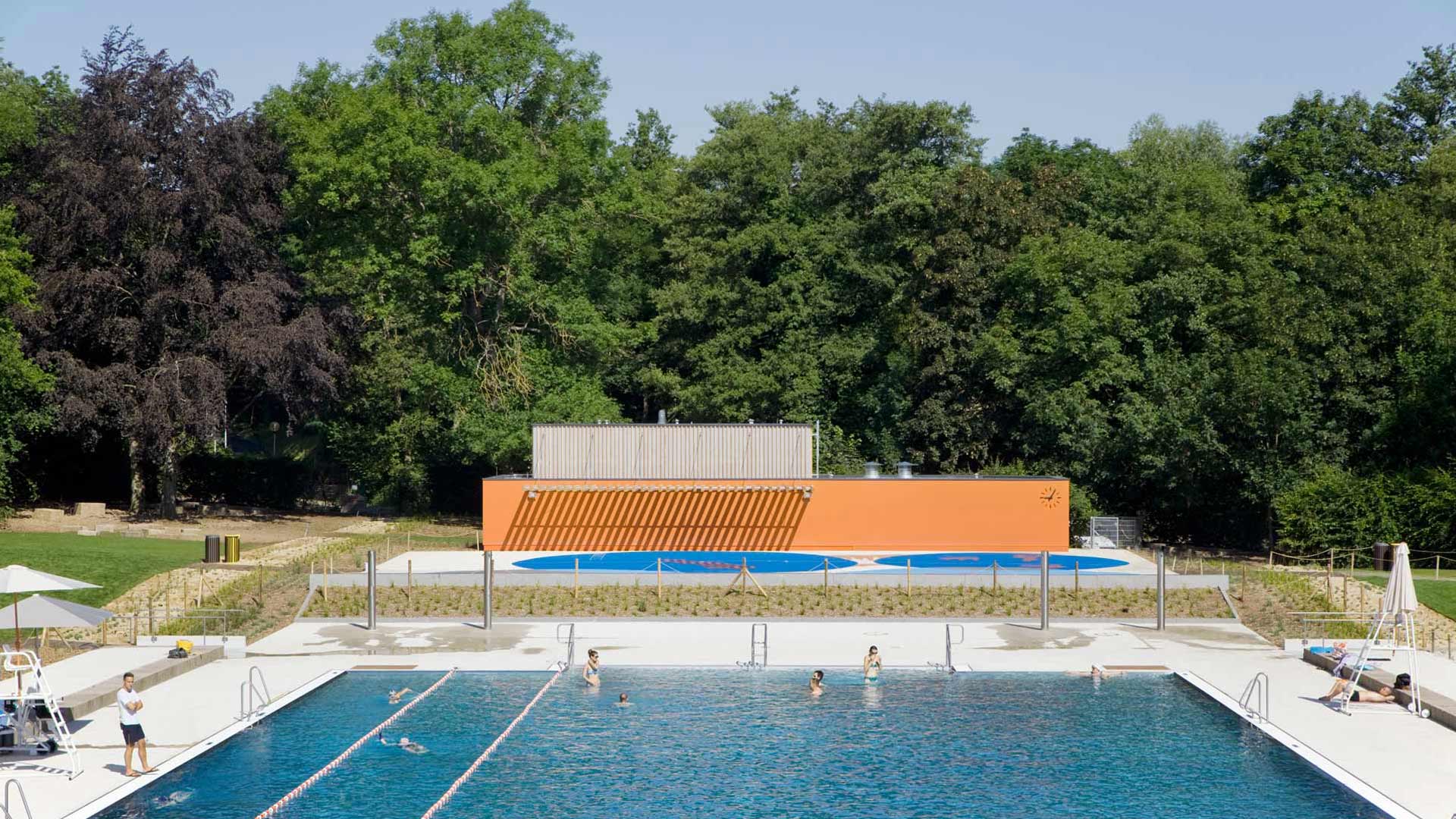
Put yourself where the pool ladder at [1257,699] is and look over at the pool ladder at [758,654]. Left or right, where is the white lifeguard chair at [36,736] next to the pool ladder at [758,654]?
left

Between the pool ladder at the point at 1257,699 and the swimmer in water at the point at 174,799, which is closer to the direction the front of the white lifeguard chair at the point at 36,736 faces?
the pool ladder

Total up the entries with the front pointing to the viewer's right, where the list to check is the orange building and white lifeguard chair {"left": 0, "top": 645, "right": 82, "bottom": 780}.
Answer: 1

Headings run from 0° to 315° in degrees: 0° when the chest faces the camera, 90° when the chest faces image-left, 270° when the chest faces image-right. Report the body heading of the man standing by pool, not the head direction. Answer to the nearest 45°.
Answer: approximately 315°

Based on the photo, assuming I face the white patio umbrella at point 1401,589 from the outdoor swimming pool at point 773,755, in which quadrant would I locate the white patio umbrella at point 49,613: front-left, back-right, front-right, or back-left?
back-left

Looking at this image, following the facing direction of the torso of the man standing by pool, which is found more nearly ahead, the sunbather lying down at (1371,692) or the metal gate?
the sunbather lying down

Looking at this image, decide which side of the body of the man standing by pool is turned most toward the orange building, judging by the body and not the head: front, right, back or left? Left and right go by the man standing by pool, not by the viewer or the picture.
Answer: left

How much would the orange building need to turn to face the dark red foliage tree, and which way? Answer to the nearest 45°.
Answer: approximately 90° to its right

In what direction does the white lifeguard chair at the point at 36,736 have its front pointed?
to the viewer's right

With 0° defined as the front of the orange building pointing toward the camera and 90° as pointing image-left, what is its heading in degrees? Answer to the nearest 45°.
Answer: approximately 0°

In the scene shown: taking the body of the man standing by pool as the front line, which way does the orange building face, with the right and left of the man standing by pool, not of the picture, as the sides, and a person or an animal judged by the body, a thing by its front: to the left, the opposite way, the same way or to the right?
to the right
